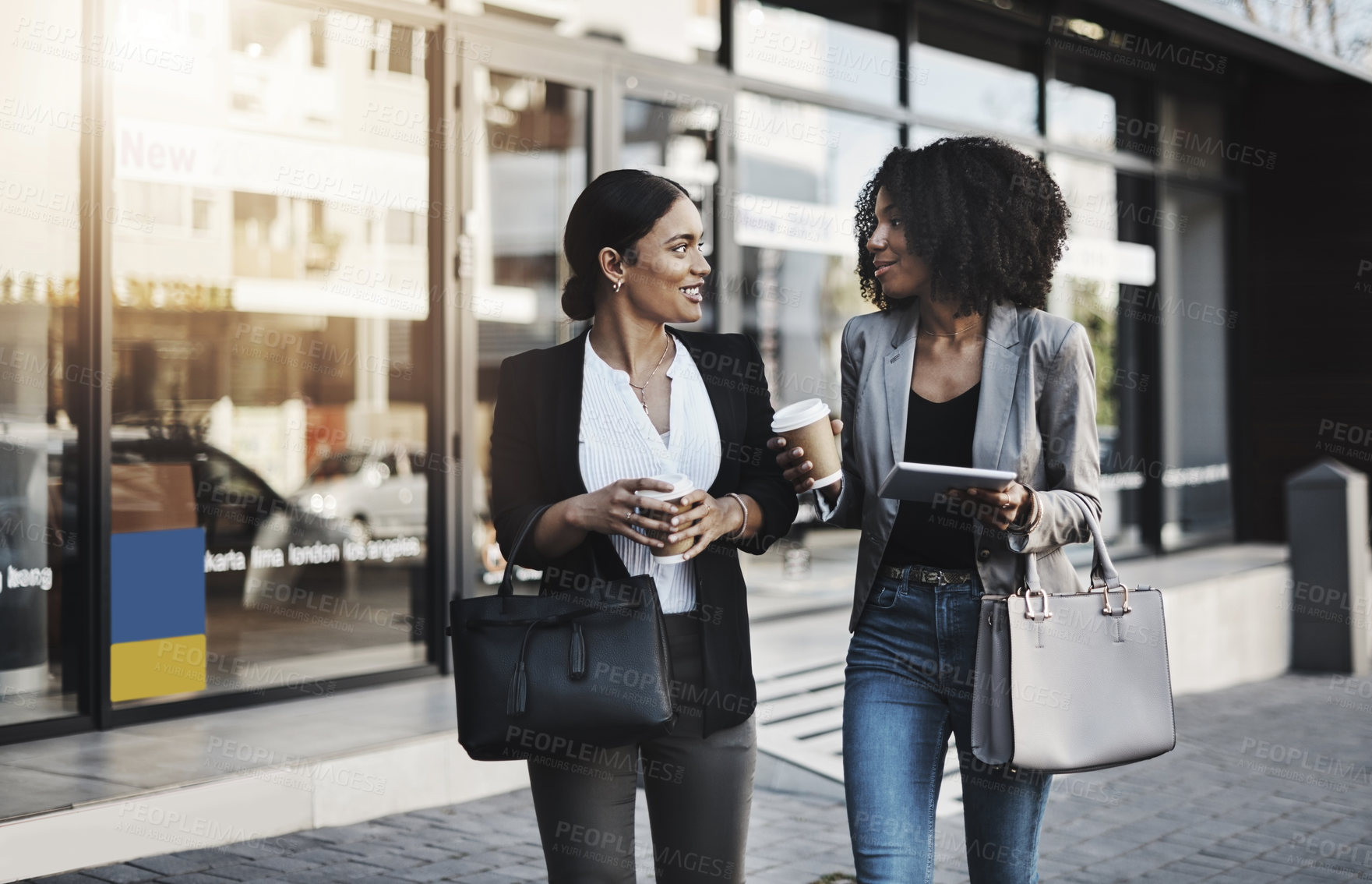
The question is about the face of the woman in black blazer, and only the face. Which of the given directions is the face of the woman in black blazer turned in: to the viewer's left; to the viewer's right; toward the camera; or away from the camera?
to the viewer's right

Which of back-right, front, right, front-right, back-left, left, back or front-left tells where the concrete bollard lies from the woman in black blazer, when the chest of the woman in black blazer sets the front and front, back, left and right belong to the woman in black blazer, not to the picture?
back-left

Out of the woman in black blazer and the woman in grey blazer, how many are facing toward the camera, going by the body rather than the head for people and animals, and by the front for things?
2

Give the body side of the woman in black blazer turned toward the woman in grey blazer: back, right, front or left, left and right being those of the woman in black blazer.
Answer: left

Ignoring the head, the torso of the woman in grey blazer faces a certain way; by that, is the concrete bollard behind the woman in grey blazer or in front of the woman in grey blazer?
behind

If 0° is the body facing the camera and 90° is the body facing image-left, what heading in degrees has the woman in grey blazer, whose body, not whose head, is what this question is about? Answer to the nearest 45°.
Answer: approximately 0°

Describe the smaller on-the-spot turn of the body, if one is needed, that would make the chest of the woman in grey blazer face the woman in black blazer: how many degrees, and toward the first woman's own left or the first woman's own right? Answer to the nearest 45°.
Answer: approximately 90° to the first woman's own right

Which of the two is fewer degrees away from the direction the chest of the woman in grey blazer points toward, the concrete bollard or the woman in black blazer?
the woman in black blazer

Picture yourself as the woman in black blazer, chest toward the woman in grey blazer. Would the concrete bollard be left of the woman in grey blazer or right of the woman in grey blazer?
left
